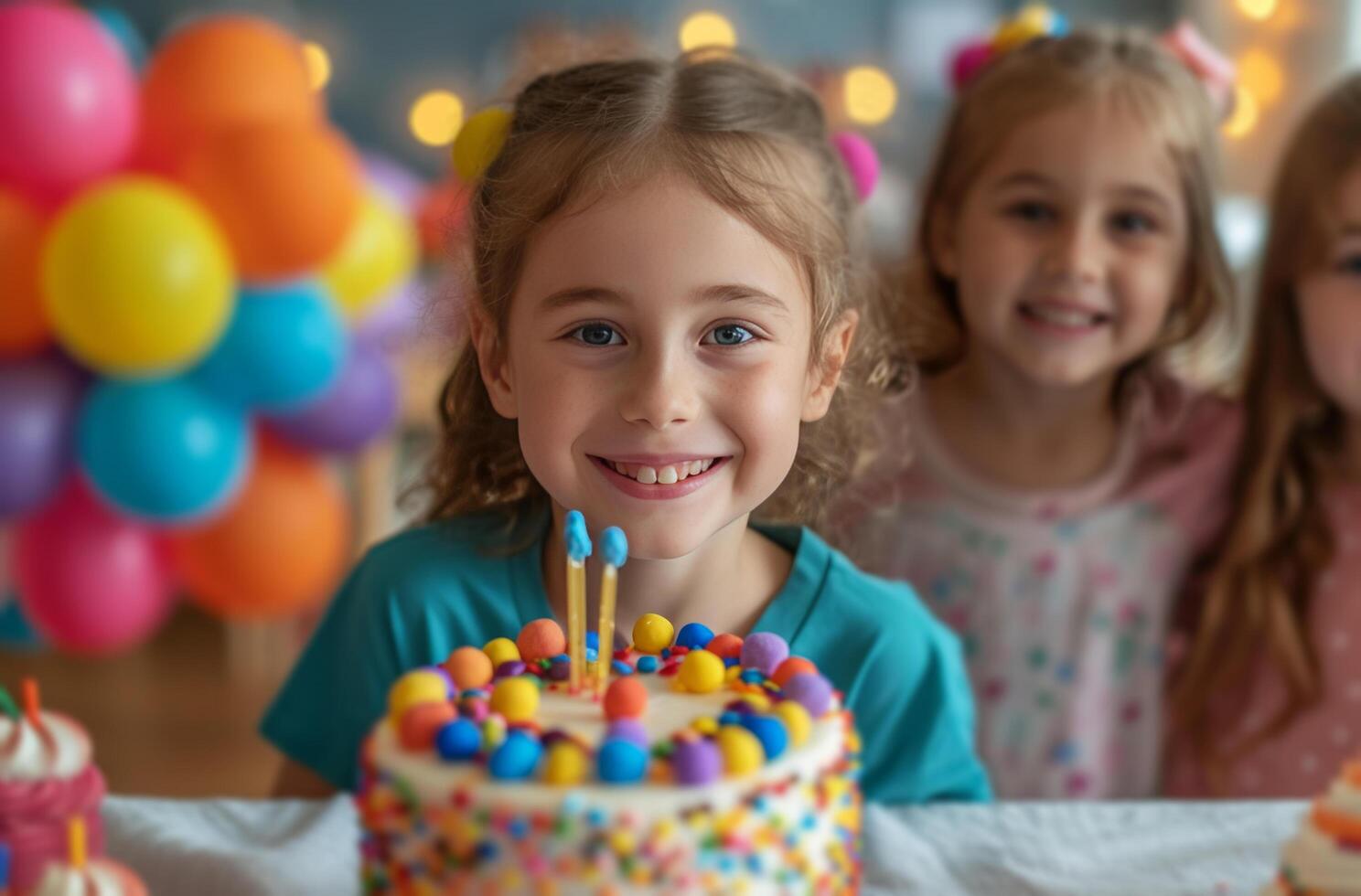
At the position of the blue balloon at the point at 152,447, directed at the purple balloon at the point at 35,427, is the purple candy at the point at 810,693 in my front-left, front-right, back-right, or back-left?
back-left

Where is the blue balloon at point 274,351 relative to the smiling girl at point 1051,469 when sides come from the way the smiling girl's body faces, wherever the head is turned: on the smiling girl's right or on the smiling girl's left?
on the smiling girl's right

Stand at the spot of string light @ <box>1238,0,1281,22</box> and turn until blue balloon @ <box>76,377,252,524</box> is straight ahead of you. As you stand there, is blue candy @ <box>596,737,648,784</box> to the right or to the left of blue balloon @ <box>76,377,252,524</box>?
left

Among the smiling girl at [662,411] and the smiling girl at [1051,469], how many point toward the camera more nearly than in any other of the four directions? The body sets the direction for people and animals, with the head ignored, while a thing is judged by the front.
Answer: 2

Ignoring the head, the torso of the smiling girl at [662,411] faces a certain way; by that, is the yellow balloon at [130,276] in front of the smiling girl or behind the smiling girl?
behind

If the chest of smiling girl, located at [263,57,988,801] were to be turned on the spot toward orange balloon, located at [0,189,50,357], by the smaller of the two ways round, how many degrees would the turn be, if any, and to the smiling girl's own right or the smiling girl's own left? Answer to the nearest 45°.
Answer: approximately 135° to the smiling girl's own right
